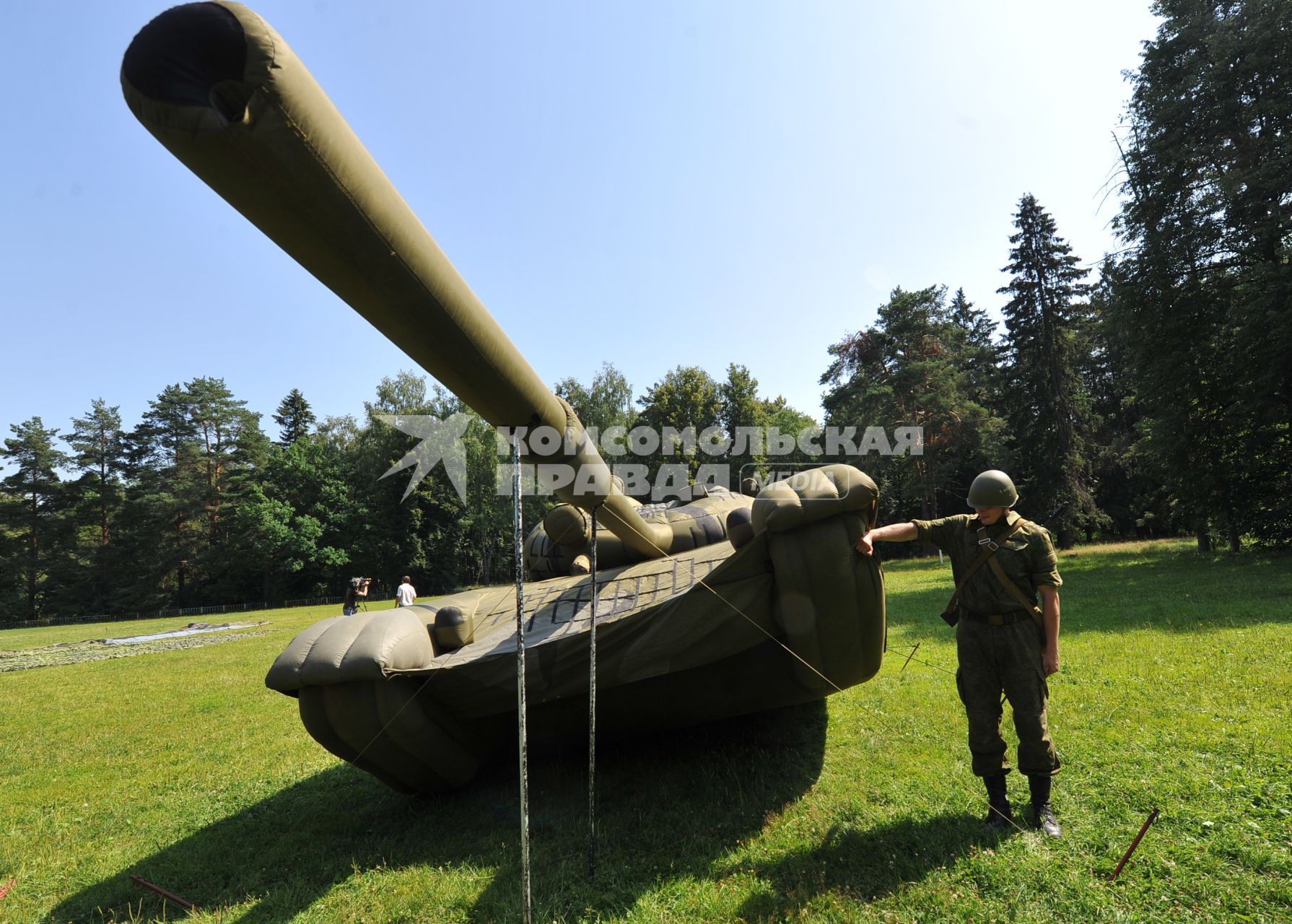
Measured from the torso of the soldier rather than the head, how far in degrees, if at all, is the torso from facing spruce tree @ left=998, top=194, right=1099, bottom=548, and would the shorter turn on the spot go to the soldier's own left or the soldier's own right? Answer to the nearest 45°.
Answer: approximately 180°

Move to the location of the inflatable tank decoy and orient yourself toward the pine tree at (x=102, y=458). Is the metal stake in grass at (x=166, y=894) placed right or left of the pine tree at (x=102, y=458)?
left

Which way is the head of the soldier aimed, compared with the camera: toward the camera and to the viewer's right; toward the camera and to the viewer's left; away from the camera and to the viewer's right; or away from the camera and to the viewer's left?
toward the camera and to the viewer's left

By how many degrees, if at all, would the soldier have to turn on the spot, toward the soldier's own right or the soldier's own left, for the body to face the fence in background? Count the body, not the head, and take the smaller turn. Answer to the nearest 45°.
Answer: approximately 135° to the soldier's own right

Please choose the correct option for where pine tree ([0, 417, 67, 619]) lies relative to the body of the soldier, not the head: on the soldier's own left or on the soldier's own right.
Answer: on the soldier's own right

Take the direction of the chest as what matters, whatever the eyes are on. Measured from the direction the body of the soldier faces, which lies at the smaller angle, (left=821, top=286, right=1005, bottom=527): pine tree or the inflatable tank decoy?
the inflatable tank decoy

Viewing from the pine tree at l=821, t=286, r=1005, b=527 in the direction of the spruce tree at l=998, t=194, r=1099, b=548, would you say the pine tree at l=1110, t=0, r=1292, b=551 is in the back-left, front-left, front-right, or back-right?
front-right

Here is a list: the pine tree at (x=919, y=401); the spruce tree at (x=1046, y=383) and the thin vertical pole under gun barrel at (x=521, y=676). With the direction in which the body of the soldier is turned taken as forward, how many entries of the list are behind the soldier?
2

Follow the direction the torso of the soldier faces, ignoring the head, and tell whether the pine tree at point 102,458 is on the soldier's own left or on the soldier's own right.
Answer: on the soldier's own right

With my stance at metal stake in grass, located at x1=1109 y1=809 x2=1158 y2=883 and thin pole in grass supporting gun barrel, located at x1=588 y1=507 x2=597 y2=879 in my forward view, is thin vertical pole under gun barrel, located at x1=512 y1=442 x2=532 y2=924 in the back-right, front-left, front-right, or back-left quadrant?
front-left

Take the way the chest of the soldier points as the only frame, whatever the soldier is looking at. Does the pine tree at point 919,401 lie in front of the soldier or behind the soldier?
behind

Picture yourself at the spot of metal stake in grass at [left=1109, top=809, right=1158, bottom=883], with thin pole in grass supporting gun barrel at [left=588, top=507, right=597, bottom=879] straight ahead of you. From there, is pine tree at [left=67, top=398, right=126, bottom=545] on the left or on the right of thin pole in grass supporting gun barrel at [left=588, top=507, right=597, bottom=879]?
right

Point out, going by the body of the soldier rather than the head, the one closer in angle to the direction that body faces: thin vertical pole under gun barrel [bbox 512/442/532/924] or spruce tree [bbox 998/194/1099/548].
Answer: the thin vertical pole under gun barrel
